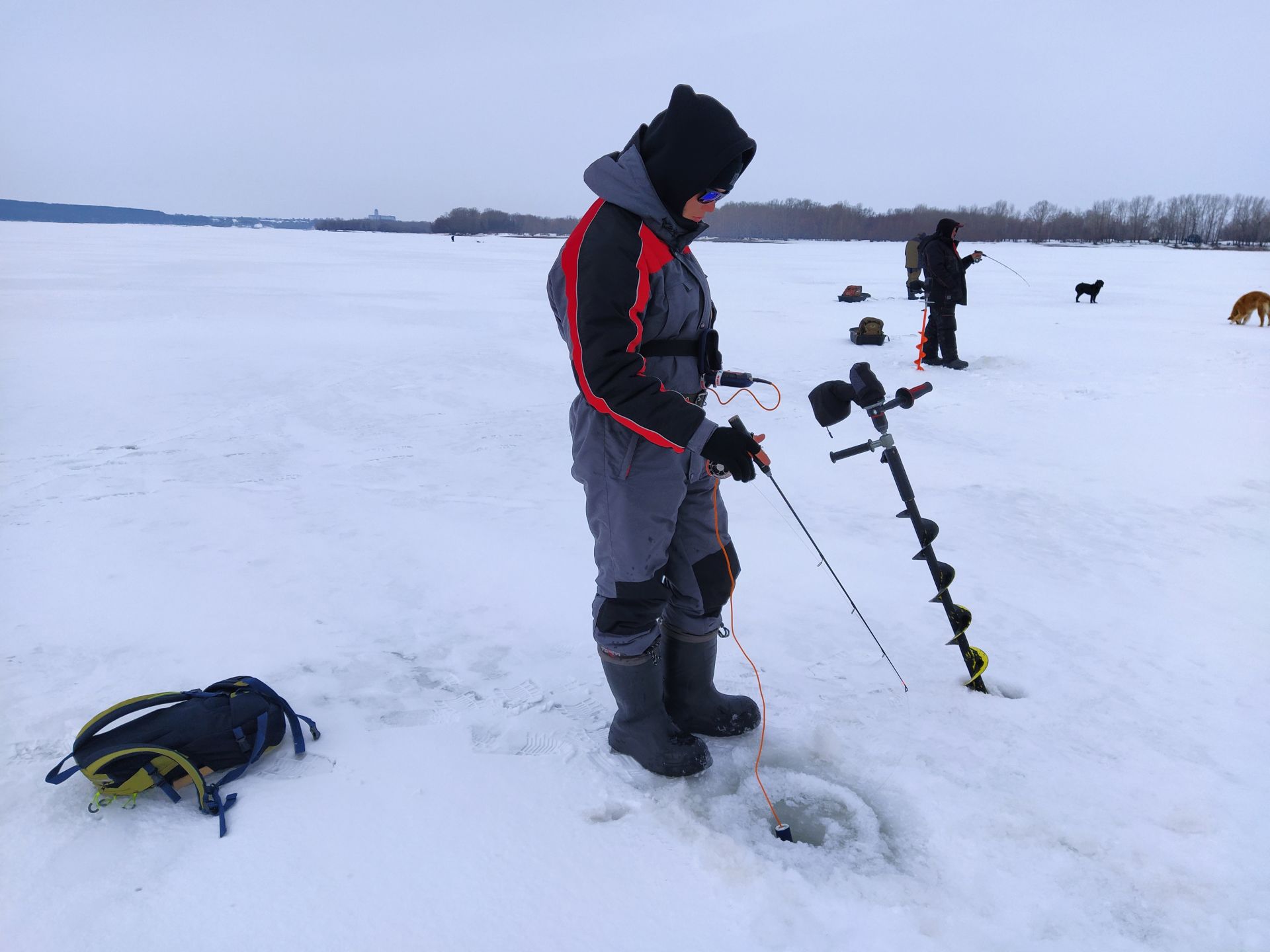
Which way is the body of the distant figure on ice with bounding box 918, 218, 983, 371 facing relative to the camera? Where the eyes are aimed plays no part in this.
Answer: to the viewer's right

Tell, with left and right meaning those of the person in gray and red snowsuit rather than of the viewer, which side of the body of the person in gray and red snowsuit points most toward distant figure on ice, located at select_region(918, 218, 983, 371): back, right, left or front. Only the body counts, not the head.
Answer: left

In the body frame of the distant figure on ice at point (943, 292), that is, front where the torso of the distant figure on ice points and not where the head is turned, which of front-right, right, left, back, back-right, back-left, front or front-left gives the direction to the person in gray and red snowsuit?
right

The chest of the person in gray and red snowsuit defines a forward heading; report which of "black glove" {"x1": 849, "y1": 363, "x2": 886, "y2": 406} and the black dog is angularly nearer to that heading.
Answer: the black glove

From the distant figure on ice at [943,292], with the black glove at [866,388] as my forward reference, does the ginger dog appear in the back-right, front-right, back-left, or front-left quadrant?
back-left

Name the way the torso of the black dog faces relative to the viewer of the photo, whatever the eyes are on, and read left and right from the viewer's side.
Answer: facing to the right of the viewer

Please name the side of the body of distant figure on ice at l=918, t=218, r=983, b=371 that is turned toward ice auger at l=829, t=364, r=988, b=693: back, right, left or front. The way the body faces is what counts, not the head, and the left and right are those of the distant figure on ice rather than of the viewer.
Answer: right

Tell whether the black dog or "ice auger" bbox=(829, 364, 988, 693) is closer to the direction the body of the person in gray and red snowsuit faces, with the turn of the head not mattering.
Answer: the ice auger

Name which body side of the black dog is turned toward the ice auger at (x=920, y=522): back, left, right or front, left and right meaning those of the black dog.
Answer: right

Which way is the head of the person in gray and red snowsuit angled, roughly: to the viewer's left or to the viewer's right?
to the viewer's right
